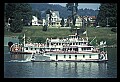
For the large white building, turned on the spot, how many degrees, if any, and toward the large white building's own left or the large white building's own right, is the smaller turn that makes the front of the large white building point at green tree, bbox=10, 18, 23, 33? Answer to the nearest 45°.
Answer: approximately 45° to the large white building's own right

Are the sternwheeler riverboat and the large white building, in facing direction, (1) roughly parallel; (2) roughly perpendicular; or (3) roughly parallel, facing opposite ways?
roughly perpendicular

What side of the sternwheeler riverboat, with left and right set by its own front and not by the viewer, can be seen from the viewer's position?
right

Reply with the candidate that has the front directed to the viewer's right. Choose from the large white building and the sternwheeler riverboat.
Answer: the sternwheeler riverboat

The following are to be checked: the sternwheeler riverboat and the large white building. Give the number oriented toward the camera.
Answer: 1

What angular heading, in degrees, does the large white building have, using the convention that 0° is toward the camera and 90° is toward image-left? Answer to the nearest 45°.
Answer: approximately 0°
